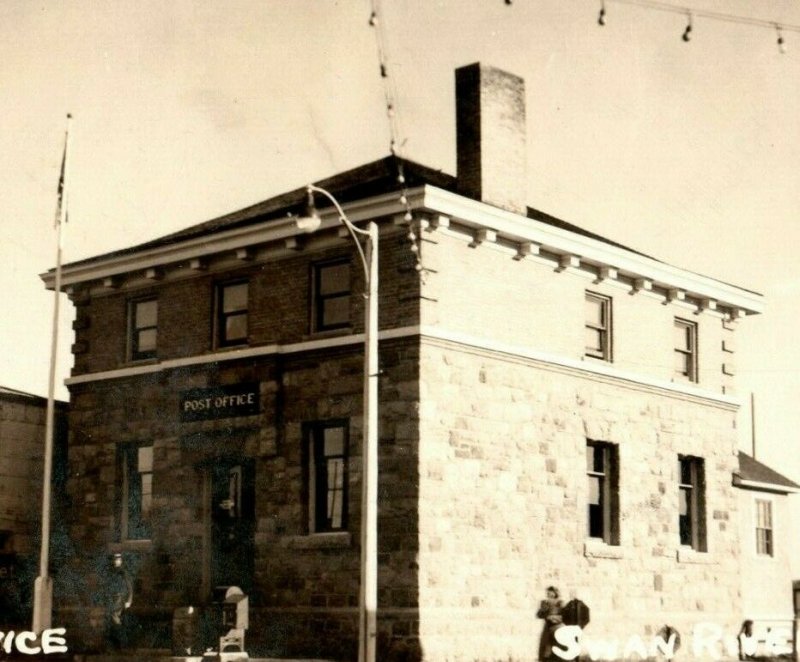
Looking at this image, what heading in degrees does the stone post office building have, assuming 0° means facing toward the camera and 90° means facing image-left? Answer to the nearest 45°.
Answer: approximately 45°

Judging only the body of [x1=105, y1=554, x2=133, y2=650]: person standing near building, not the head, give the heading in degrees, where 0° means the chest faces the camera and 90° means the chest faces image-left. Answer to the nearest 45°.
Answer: approximately 0°

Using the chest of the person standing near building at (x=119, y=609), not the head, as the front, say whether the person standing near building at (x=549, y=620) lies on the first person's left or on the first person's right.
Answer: on the first person's left

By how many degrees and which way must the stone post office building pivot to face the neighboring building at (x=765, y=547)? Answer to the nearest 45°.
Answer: approximately 180°

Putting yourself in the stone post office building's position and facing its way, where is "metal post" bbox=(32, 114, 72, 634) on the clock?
The metal post is roughly at 2 o'clock from the stone post office building.

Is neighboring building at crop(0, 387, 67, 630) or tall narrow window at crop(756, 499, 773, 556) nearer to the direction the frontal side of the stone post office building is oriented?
the neighboring building

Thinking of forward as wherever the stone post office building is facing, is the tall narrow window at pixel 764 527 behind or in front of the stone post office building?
behind

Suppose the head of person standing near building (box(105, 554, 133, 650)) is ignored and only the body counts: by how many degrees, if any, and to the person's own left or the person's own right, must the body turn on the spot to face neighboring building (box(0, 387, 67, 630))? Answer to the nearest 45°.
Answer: approximately 135° to the person's own right

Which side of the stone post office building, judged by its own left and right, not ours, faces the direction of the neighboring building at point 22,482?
right
